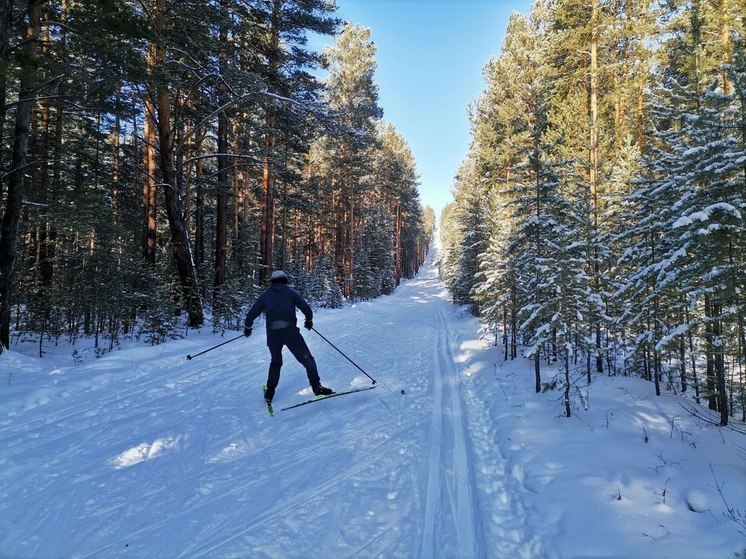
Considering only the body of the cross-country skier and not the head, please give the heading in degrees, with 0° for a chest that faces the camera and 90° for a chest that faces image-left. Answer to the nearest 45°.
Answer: approximately 180°

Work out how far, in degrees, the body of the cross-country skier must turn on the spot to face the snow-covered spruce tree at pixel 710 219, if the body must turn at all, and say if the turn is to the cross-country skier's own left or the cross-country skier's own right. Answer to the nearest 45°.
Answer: approximately 90° to the cross-country skier's own right

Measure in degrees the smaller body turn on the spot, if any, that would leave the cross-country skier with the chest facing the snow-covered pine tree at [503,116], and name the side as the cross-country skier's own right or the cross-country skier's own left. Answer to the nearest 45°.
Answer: approximately 45° to the cross-country skier's own right

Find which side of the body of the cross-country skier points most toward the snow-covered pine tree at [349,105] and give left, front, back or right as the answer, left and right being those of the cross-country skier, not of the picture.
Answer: front
